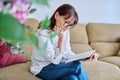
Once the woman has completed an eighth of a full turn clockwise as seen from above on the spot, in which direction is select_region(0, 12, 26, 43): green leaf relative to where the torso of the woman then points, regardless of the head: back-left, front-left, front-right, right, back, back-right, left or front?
front

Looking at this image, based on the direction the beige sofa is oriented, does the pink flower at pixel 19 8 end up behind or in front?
in front

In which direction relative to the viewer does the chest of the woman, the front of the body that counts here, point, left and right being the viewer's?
facing the viewer and to the right of the viewer

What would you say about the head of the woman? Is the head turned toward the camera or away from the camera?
toward the camera

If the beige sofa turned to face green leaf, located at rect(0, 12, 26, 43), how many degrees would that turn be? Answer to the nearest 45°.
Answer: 0° — it already faces it

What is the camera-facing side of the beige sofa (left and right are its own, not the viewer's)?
front
